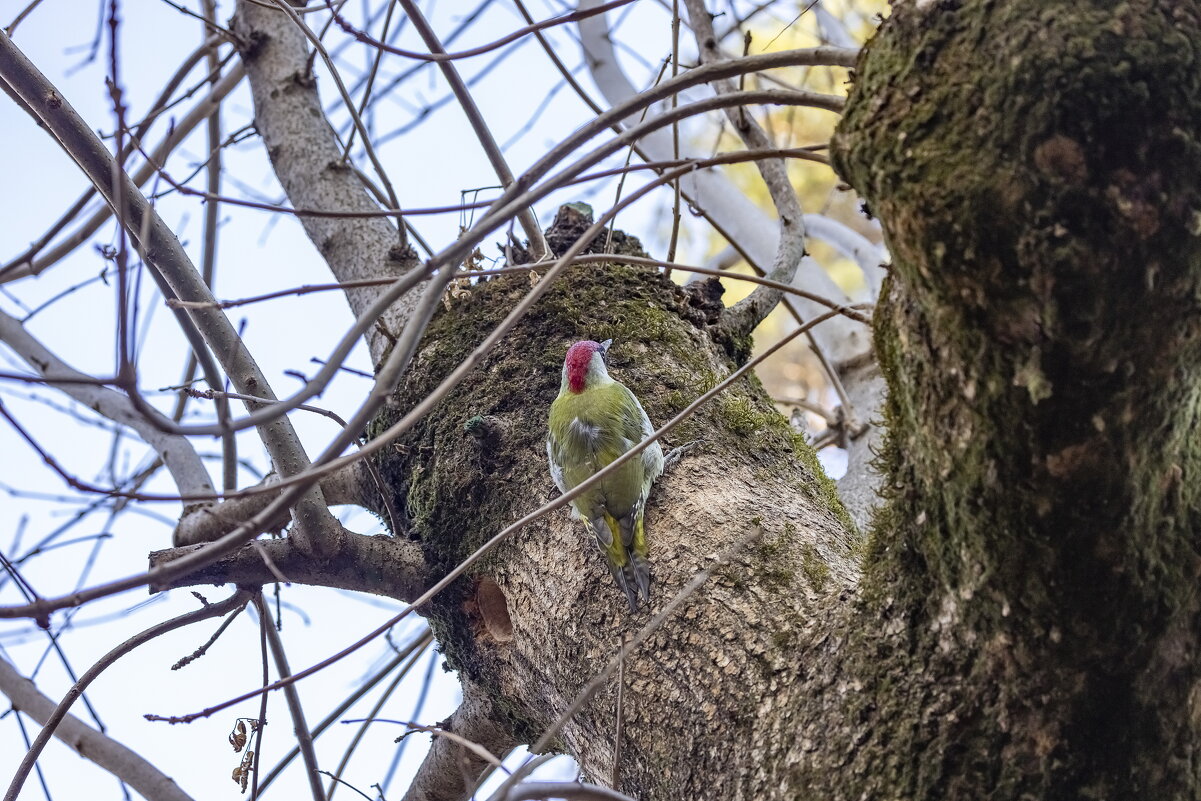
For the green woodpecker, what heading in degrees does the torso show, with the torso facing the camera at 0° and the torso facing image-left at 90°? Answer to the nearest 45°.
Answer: approximately 180°
